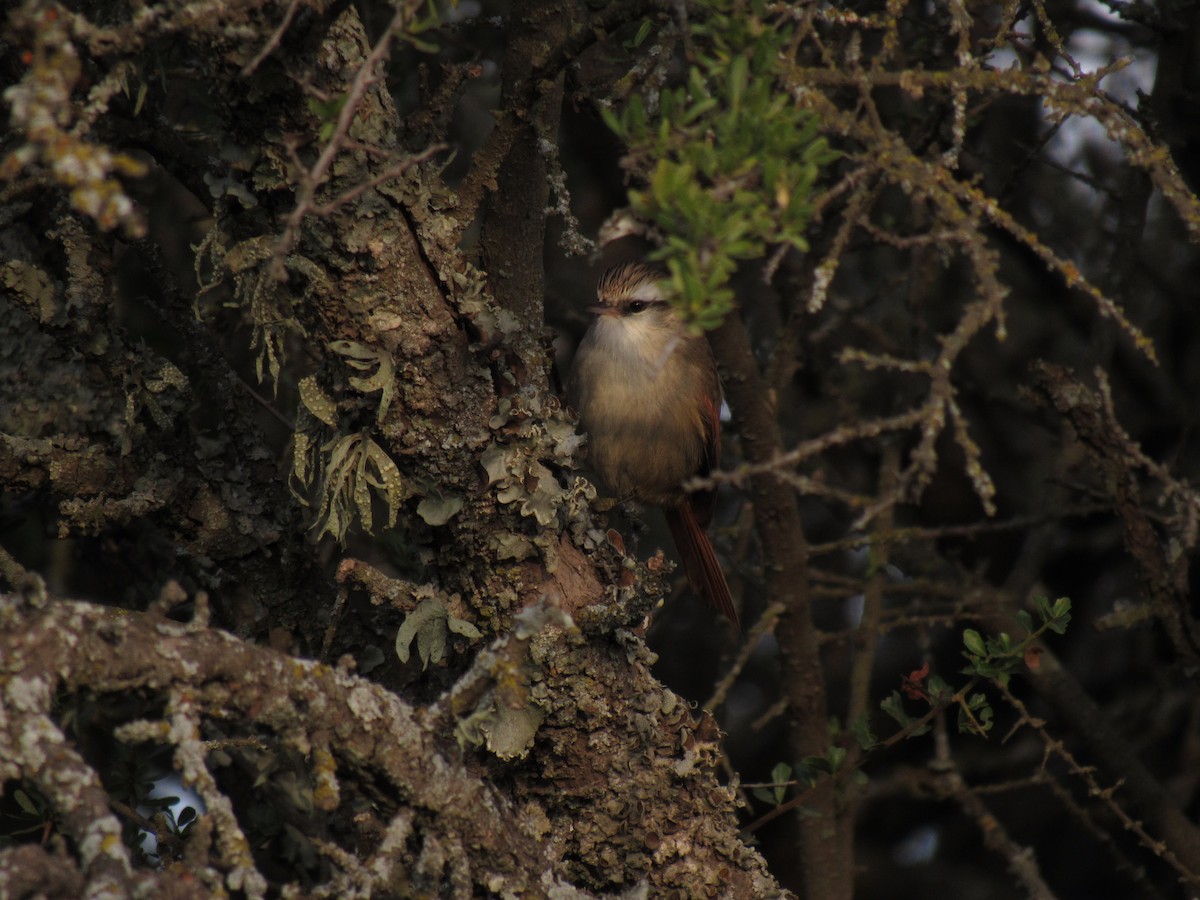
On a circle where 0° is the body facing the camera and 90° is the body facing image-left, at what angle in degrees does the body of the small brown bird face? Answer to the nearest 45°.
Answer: approximately 45°
